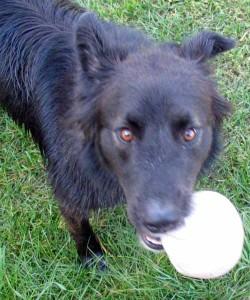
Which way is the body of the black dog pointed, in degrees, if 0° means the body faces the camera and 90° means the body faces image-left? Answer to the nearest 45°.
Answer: approximately 315°
